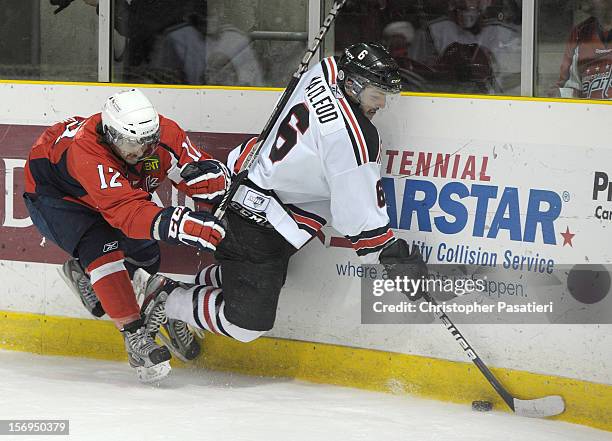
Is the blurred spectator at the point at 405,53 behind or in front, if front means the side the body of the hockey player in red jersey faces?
in front

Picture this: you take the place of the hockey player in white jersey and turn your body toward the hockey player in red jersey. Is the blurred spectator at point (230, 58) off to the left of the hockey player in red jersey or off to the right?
right

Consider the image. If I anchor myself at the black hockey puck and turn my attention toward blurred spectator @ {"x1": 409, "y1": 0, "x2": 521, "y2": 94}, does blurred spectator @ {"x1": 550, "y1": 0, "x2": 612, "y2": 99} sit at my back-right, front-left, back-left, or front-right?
front-right

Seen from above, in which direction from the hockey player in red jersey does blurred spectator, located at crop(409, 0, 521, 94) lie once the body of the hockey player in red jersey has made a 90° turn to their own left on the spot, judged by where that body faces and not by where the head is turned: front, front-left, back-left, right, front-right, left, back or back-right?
front-right

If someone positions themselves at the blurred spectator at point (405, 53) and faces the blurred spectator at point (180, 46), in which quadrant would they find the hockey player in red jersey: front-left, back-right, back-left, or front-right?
front-left

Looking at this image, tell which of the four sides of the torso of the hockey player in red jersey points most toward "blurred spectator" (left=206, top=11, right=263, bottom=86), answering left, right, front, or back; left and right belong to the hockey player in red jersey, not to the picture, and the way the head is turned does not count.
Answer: left

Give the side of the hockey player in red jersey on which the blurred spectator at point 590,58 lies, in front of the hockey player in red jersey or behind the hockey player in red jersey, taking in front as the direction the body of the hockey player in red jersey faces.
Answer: in front

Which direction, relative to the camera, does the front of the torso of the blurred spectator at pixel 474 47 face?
toward the camera
